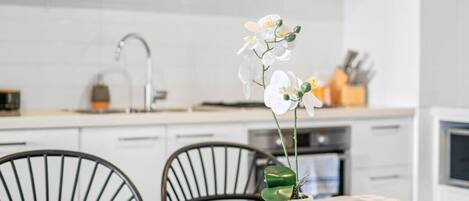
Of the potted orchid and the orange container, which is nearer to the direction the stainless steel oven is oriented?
the potted orchid

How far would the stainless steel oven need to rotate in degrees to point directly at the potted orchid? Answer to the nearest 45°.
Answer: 0° — it already faces it

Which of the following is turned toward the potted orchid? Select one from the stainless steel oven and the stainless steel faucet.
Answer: the stainless steel oven

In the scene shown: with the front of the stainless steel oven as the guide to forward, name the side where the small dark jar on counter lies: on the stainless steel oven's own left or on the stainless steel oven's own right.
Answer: on the stainless steel oven's own right

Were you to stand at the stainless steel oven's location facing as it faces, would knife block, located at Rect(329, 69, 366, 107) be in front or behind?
behind

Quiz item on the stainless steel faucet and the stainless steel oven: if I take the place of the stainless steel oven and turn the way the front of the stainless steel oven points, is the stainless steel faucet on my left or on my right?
on my right

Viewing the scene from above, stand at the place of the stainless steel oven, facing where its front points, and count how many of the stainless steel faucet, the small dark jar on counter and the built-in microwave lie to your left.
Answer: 1

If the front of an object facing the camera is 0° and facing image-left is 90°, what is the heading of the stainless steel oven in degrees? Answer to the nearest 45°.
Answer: approximately 0°
